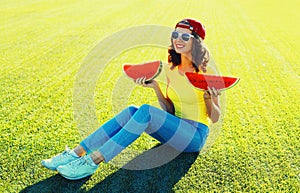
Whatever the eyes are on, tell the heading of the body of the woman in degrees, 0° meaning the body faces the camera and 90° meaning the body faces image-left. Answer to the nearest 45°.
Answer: approximately 45°
